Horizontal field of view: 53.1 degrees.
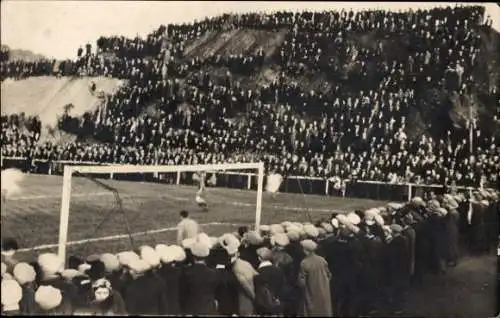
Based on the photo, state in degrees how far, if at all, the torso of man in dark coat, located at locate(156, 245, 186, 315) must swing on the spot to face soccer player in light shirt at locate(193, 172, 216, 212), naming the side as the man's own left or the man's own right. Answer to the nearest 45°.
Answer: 0° — they already face them

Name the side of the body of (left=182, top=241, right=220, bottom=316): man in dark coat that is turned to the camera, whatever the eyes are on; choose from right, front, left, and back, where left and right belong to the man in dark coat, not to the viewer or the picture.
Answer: back

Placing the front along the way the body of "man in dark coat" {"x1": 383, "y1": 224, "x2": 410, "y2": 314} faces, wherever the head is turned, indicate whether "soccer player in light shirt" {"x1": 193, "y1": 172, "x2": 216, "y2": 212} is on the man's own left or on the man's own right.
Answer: on the man's own left

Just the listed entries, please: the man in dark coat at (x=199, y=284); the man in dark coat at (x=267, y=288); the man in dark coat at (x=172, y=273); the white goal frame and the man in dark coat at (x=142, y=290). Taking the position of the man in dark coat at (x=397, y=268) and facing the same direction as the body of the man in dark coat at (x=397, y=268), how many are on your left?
5

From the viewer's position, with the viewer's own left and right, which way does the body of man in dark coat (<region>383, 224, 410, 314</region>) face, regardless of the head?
facing away from the viewer and to the left of the viewer

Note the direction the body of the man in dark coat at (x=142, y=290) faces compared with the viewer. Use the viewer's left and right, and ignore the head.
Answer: facing away from the viewer and to the left of the viewer

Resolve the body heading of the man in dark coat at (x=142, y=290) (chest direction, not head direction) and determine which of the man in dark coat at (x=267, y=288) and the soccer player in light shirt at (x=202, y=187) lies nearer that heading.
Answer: the soccer player in light shirt

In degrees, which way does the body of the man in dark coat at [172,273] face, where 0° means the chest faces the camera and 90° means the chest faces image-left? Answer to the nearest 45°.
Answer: approximately 180°

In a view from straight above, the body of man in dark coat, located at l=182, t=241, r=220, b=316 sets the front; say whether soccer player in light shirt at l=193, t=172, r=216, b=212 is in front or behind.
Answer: in front

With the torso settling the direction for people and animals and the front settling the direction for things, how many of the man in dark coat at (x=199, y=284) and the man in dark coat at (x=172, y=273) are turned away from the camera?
2
